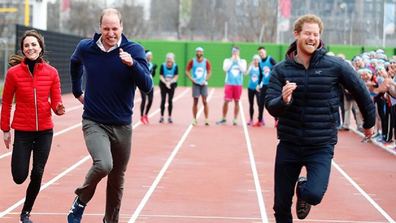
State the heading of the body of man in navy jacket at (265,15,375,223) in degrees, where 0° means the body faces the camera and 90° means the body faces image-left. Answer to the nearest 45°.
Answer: approximately 0°

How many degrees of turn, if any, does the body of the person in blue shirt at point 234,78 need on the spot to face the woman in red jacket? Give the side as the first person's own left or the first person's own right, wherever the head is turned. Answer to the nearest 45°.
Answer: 0° — they already face them

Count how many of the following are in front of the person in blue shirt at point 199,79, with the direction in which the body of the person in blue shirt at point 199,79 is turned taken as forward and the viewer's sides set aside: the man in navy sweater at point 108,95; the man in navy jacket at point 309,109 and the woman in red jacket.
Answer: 3

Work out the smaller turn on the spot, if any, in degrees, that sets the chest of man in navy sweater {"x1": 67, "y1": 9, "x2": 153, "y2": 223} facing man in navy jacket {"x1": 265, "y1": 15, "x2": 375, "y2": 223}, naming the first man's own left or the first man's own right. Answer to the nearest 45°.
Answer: approximately 45° to the first man's own left

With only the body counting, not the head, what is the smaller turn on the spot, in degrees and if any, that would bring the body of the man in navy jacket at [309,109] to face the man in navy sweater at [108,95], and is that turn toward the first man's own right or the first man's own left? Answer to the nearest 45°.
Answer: approximately 90° to the first man's own right

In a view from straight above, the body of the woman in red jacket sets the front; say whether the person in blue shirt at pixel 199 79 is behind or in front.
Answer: behind

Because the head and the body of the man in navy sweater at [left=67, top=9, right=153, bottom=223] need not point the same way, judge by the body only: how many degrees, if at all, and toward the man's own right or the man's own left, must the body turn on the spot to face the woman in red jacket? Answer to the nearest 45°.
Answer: approximately 135° to the man's own right

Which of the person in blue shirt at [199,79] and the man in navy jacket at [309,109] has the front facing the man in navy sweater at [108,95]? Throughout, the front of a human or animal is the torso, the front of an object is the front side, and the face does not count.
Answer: the person in blue shirt
